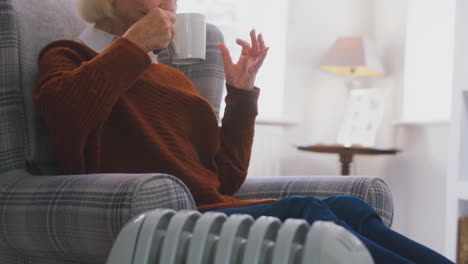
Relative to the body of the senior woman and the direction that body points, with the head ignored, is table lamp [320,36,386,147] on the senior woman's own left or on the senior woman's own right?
on the senior woman's own left

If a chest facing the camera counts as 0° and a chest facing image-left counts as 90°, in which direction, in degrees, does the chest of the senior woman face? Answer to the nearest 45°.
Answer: approximately 315°

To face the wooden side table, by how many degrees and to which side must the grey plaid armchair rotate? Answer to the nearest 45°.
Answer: approximately 90° to its left

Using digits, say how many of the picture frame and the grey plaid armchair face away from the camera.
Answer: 0

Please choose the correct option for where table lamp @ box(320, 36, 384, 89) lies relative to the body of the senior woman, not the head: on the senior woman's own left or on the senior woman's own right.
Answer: on the senior woman's own left

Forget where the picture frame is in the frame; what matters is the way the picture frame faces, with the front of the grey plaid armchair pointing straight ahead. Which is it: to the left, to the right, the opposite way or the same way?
to the right

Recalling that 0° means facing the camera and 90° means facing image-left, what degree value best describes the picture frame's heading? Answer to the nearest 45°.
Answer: approximately 45°

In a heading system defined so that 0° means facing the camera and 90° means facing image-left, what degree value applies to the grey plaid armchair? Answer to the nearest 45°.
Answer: approximately 315°
